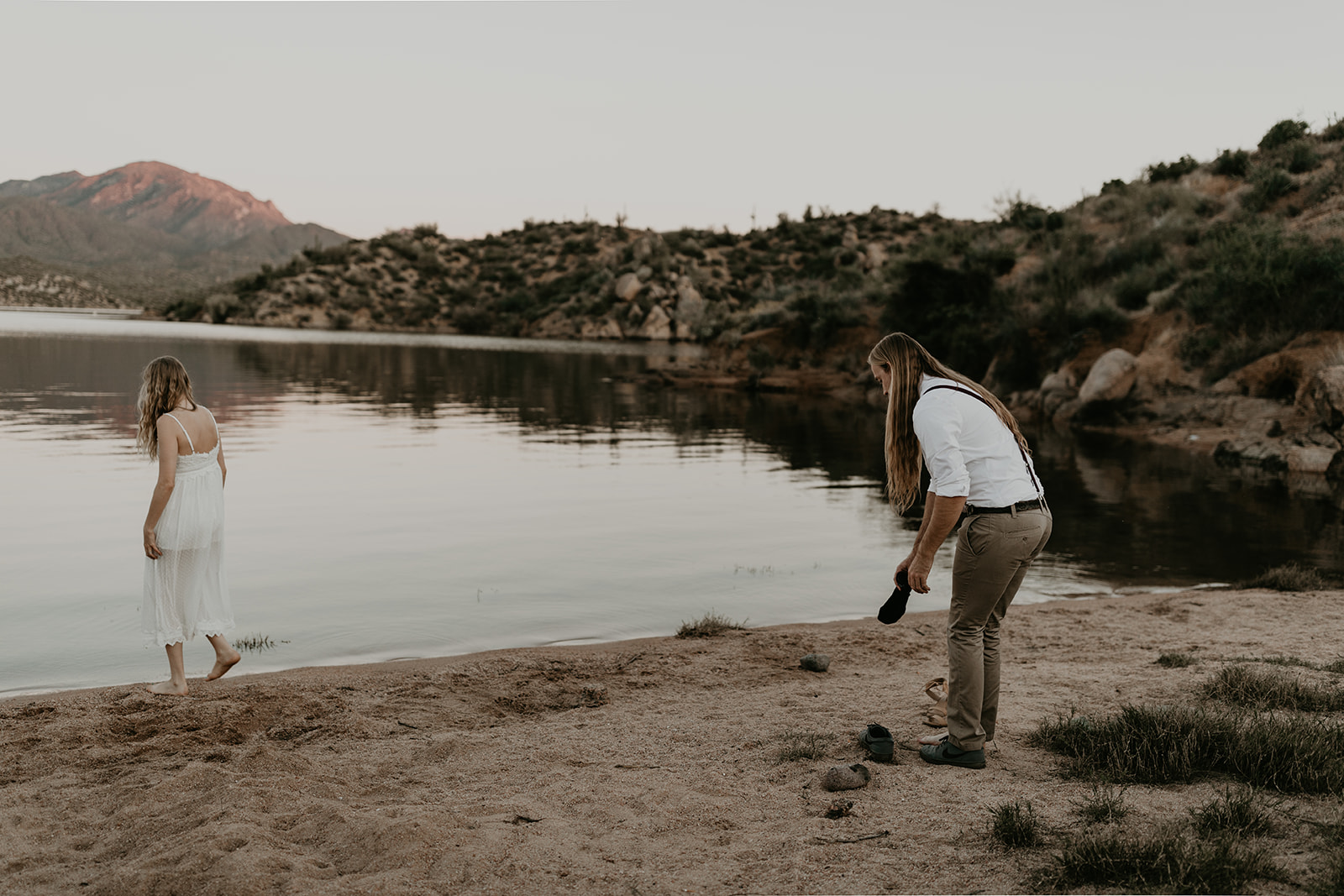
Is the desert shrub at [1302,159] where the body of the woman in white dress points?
no

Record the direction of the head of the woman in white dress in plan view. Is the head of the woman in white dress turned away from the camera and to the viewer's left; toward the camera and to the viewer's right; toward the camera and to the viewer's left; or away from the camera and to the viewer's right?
away from the camera and to the viewer's left

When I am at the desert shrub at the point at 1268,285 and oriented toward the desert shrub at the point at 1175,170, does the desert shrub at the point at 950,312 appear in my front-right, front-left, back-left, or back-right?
front-left

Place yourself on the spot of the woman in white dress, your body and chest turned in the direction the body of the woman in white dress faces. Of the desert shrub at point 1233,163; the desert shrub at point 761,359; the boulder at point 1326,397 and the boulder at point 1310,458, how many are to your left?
0

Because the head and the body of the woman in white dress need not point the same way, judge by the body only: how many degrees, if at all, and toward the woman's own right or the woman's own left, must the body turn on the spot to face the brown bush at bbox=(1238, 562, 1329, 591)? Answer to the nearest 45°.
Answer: approximately 135° to the woman's own right

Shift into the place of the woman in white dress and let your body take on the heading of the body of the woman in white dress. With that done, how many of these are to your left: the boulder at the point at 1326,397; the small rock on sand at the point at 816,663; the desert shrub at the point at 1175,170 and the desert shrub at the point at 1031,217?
0

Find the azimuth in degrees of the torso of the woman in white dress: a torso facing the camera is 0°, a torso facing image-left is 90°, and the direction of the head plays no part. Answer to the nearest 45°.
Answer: approximately 135°

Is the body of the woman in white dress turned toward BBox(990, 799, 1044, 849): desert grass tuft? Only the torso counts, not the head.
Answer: no

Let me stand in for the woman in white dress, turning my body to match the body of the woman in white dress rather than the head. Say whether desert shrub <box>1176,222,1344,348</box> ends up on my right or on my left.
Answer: on my right

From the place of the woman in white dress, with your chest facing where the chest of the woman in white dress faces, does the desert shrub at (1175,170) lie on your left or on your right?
on your right

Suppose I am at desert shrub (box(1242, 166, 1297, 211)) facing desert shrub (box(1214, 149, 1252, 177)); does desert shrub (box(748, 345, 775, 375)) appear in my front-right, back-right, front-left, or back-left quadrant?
front-left

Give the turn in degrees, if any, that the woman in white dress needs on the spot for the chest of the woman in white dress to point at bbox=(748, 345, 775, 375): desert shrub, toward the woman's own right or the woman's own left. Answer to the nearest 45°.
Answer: approximately 90° to the woman's own right
